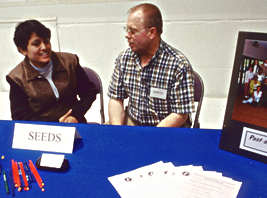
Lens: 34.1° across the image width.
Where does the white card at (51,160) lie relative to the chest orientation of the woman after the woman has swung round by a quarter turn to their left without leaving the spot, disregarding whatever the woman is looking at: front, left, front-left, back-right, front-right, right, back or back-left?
back-right

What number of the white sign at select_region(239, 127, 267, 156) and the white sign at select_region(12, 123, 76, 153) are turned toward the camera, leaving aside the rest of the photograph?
2

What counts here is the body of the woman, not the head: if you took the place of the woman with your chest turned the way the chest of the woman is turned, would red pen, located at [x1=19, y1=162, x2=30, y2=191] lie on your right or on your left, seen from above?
on your right

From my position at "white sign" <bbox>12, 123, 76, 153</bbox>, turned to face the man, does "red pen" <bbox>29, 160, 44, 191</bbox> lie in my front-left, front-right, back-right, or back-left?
back-right

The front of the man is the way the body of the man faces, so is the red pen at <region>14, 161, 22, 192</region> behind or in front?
in front

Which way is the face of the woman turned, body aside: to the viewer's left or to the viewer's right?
to the viewer's right
